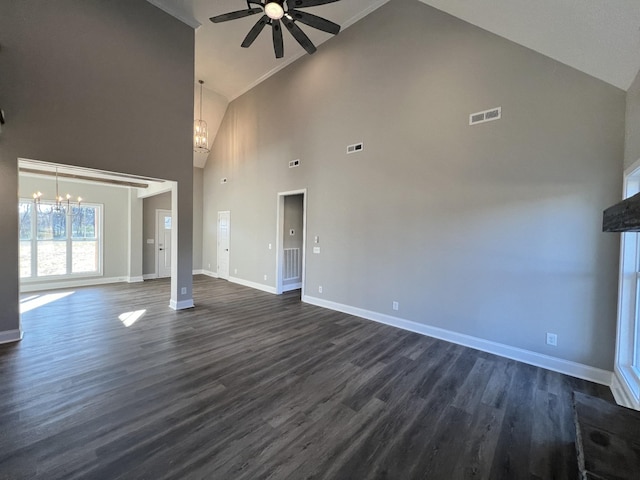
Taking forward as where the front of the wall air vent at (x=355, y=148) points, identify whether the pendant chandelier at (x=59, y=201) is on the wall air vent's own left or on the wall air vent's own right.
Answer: on the wall air vent's own right

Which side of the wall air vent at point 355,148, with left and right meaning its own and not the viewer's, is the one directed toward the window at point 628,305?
left

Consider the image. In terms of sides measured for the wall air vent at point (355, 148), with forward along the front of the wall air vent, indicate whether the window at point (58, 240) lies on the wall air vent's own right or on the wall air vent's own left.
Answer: on the wall air vent's own right

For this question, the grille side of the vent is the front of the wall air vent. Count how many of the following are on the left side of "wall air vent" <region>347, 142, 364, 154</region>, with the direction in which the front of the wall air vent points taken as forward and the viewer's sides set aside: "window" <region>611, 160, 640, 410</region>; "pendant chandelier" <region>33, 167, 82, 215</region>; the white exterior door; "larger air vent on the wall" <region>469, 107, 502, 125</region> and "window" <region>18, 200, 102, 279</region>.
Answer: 2

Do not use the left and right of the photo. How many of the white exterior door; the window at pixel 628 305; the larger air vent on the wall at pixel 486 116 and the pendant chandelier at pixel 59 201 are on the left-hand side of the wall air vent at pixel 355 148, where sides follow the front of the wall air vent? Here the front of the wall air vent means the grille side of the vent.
2

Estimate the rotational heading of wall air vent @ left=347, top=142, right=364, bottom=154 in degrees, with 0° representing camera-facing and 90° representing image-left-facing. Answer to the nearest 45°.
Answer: approximately 45°

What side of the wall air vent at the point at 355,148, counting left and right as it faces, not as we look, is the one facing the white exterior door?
right

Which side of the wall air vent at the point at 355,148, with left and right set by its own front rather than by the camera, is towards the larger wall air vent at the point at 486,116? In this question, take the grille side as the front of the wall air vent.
left

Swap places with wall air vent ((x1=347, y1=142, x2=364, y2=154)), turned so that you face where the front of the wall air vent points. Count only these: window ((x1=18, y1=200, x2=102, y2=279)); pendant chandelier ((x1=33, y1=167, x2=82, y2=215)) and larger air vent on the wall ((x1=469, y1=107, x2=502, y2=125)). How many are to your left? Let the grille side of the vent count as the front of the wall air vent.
1
